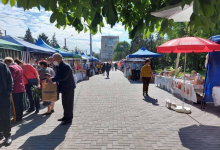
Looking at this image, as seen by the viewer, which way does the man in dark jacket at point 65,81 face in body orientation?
to the viewer's left

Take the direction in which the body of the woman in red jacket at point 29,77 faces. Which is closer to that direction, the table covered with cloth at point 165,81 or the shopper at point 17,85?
the shopper

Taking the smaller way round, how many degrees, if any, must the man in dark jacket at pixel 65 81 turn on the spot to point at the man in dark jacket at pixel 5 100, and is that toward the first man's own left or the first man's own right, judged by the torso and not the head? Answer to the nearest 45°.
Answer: approximately 45° to the first man's own left

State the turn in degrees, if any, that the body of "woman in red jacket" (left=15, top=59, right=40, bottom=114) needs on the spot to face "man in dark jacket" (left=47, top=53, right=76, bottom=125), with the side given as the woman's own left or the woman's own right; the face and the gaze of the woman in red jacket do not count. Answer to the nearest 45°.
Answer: approximately 135° to the woman's own left

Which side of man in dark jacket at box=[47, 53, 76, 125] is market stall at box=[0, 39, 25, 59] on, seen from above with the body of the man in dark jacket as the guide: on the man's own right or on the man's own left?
on the man's own right

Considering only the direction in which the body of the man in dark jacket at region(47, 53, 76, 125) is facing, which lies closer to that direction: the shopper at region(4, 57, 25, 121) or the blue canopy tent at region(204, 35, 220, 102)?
the shopper

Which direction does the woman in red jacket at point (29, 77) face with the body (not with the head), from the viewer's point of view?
to the viewer's left

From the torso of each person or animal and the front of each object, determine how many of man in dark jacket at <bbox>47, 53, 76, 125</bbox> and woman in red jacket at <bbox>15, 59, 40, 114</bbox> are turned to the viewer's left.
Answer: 2

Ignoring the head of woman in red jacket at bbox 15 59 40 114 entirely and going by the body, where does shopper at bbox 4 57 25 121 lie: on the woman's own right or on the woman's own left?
on the woman's own left
